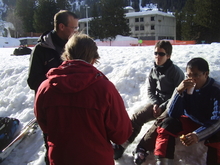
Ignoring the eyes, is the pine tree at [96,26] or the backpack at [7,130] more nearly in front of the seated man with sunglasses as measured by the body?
the backpack

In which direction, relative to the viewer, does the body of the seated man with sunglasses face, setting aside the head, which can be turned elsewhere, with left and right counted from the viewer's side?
facing the viewer and to the left of the viewer

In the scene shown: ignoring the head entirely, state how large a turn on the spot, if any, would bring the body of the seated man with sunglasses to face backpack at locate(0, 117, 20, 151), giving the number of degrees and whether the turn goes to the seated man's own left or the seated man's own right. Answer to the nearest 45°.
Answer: approximately 45° to the seated man's own right

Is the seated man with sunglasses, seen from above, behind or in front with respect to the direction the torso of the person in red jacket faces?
in front

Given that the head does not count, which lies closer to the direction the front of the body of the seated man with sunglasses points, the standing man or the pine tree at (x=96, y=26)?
the standing man

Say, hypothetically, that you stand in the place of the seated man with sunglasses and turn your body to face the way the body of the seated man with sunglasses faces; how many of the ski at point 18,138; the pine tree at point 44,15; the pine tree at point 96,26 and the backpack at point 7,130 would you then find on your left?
0

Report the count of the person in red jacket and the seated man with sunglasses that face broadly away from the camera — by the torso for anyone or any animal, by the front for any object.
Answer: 1

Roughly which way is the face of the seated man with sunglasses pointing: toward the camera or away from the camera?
toward the camera

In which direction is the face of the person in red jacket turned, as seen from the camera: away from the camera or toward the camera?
away from the camera

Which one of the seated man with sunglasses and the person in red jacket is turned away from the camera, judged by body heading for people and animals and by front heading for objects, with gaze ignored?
the person in red jacket

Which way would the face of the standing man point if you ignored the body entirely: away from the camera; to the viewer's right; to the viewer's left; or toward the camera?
to the viewer's right

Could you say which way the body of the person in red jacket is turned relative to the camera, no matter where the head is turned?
away from the camera

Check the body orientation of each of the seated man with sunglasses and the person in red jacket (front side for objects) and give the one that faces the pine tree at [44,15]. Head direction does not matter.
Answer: the person in red jacket

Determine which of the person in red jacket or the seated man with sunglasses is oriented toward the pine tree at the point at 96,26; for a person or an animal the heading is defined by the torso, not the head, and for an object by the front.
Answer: the person in red jacket
